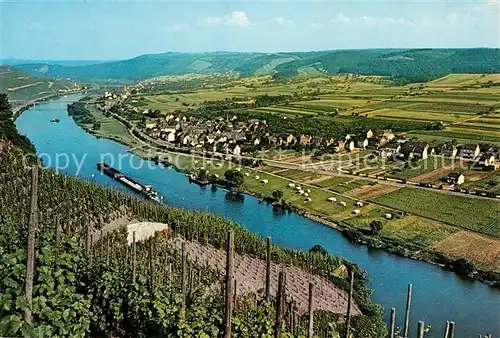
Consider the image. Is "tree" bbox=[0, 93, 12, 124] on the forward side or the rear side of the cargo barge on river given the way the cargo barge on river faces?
on the forward side

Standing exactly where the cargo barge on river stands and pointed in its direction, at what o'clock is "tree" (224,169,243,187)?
The tree is roughly at 5 o'clock from the cargo barge on river.

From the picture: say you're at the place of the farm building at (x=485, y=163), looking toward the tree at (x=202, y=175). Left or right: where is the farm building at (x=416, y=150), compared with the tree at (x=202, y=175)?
right

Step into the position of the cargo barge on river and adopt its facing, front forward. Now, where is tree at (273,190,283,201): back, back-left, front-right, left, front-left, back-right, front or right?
back

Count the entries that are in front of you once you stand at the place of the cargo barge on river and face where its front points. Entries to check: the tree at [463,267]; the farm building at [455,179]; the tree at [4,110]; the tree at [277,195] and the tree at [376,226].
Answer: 1

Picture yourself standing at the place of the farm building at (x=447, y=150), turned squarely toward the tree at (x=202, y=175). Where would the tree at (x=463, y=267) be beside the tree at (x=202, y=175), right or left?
left

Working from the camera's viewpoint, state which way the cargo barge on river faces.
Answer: facing away from the viewer and to the left of the viewer

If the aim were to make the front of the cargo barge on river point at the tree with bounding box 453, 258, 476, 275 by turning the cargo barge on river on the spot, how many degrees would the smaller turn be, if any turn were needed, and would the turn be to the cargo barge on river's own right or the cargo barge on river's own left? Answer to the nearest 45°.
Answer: approximately 180°

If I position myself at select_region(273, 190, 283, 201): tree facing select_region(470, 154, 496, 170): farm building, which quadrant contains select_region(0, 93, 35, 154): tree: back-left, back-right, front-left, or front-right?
back-left

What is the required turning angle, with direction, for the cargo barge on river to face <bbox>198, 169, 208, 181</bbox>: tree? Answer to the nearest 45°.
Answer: approximately 135° to its right

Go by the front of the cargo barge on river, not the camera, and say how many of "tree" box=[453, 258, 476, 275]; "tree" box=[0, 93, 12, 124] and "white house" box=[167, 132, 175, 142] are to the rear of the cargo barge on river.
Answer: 1

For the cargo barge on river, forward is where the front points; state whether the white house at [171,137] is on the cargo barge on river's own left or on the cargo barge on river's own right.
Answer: on the cargo barge on river's own right

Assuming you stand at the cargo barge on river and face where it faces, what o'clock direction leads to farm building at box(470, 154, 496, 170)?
The farm building is roughly at 5 o'clock from the cargo barge on river.

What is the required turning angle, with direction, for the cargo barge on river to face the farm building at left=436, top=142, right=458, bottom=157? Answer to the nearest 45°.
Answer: approximately 135° to its right

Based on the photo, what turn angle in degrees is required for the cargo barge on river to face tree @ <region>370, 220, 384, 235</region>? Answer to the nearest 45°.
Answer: approximately 180°
